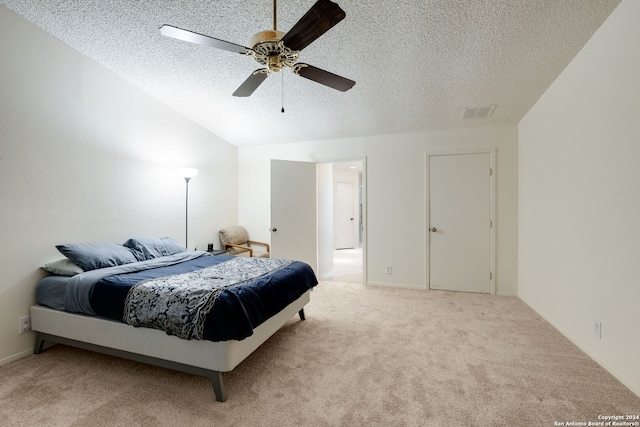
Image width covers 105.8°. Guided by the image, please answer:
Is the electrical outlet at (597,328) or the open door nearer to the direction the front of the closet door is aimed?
the electrical outlet

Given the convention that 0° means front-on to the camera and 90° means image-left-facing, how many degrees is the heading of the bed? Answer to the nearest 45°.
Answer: approximately 315°

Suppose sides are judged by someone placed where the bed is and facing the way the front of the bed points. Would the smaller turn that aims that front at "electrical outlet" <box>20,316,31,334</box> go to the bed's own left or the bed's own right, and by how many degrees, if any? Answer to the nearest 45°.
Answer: approximately 180°

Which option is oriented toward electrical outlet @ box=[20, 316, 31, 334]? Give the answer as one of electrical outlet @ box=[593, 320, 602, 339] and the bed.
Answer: electrical outlet @ box=[593, 320, 602, 339]

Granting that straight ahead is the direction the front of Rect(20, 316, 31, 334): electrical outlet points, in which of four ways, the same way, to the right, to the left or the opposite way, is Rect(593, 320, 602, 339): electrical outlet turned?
the opposite way

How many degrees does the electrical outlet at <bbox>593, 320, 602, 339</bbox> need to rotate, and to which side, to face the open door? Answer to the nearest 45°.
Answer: approximately 45° to its right

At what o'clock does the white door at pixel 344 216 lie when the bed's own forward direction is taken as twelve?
The white door is roughly at 9 o'clock from the bed.

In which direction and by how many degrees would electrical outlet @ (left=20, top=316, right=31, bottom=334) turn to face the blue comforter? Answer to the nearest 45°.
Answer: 0° — it already faces it

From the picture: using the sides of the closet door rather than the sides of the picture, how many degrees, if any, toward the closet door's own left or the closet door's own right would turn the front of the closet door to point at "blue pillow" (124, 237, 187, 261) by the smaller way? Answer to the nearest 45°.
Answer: approximately 45° to the closet door's own right
